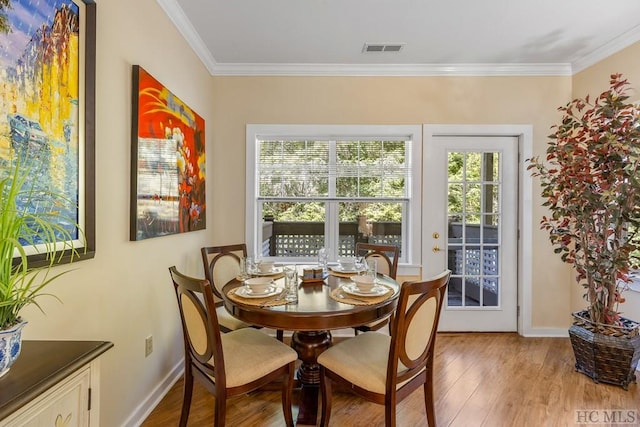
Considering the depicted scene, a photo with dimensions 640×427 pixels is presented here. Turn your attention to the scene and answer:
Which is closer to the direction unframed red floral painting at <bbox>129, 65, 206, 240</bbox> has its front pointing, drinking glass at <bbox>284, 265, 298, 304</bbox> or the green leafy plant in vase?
the drinking glass

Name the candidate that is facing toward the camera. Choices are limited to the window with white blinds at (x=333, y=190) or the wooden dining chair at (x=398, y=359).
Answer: the window with white blinds

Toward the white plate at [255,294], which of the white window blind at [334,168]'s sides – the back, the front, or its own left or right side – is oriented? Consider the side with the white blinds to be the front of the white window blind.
front

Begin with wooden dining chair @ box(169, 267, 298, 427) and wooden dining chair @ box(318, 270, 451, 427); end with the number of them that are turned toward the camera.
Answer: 0

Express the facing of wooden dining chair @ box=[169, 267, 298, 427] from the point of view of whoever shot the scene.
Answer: facing away from the viewer and to the right of the viewer

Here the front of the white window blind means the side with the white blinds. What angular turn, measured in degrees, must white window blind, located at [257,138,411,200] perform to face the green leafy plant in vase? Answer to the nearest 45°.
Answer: approximately 45° to its right

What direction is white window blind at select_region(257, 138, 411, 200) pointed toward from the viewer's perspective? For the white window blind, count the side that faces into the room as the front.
toward the camera

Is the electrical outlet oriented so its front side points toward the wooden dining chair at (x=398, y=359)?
yes

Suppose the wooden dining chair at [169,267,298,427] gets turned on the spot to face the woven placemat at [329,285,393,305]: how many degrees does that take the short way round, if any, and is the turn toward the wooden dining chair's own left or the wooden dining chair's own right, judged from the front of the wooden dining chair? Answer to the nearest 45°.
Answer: approximately 45° to the wooden dining chair's own right

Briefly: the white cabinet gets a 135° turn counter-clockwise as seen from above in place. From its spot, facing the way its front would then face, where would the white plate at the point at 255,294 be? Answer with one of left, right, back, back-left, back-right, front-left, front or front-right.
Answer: front-right

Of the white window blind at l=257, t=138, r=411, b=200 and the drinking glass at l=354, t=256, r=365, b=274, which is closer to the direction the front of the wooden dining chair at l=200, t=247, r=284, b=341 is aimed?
the drinking glass

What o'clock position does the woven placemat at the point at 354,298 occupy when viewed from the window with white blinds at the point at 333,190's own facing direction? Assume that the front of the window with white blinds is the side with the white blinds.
The woven placemat is roughly at 12 o'clock from the window with white blinds.

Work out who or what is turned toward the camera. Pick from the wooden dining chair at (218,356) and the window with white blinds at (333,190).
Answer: the window with white blinds

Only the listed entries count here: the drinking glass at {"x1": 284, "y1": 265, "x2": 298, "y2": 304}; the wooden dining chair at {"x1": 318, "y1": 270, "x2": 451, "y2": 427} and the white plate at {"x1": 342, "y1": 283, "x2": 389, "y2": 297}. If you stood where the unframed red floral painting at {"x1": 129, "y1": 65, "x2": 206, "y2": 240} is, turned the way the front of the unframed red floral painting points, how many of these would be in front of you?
3

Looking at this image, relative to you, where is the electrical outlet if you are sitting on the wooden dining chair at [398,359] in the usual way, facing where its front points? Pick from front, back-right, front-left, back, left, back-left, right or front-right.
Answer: front-left

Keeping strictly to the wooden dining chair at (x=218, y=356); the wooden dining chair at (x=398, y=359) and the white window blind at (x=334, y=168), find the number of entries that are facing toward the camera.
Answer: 1

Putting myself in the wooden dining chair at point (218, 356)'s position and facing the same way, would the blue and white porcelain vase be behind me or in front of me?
behind

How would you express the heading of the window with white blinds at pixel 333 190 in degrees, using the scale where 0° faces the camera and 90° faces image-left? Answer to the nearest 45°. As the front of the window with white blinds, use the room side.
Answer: approximately 0°
